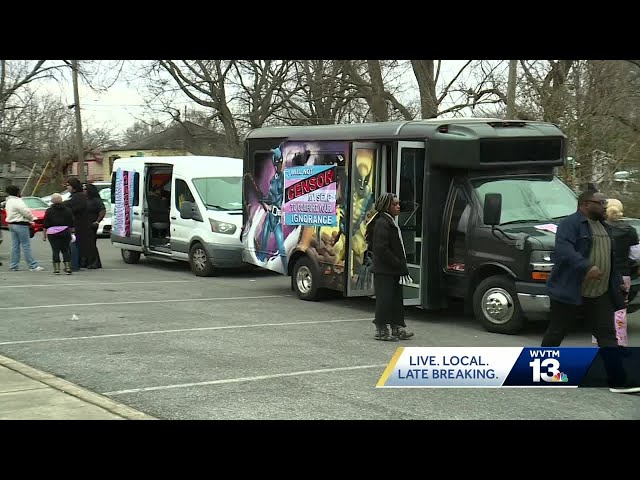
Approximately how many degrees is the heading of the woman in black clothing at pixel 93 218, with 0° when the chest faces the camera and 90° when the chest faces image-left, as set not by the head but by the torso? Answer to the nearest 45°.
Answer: approximately 90°
